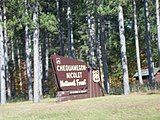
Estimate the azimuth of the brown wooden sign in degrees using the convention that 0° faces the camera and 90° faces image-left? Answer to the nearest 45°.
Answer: approximately 0°
